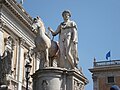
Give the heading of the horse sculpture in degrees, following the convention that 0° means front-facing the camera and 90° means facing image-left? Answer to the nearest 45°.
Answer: approximately 45°

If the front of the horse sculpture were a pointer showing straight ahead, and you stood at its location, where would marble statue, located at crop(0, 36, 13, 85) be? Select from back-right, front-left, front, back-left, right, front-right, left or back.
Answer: front-right
